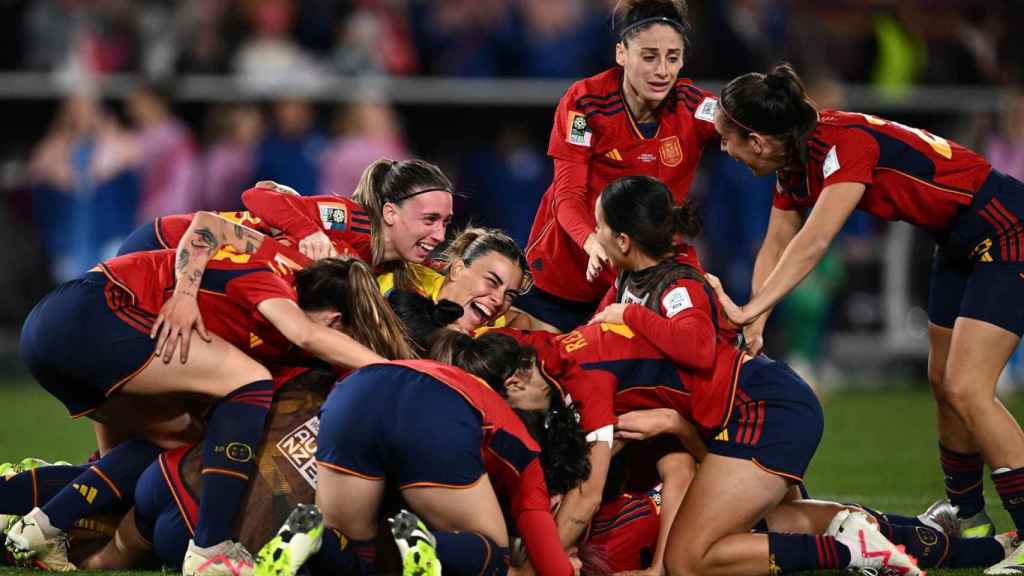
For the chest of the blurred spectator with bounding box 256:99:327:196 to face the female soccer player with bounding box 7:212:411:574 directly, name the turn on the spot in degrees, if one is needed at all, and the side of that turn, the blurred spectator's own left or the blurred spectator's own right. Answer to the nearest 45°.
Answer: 0° — they already face them

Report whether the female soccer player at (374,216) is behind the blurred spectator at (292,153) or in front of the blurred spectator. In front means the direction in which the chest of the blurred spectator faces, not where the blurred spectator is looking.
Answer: in front

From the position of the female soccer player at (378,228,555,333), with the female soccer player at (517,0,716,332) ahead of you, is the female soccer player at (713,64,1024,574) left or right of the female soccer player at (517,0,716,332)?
right

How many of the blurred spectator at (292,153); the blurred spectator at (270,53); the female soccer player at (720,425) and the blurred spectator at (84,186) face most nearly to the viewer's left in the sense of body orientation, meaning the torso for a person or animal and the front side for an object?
1

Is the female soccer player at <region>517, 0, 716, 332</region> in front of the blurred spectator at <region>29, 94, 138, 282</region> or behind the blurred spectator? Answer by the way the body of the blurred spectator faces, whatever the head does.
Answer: in front

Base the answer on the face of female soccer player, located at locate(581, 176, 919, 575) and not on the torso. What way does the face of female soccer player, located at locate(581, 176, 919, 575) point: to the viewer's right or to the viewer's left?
to the viewer's left

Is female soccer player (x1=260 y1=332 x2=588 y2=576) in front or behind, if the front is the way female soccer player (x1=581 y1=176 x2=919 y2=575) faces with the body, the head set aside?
in front

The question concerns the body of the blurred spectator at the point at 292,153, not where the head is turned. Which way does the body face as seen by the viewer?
toward the camera

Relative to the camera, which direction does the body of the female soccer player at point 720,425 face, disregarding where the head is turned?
to the viewer's left

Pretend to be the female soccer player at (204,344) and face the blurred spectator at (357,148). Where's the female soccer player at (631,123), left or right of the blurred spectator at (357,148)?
right

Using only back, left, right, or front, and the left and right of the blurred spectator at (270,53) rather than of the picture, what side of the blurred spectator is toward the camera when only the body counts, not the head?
front

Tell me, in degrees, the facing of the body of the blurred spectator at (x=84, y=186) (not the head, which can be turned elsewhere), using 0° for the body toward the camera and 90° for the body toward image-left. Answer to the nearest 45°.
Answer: approximately 0°

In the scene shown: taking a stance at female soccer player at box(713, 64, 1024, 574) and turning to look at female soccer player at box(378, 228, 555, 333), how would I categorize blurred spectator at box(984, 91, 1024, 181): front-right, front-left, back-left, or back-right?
back-right

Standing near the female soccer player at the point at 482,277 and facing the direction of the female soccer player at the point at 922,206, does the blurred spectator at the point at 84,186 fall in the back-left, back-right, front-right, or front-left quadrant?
back-left

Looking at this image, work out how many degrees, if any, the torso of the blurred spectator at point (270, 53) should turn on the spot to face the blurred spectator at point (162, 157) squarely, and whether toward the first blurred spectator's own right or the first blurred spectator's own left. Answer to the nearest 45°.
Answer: approximately 90° to the first blurred spectator's own right
